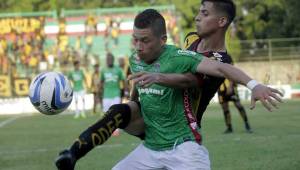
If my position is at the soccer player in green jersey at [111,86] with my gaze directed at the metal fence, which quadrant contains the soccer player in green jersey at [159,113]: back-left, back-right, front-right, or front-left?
back-right

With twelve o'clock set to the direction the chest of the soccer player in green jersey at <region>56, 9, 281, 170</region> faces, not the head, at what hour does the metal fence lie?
The metal fence is roughly at 5 o'clock from the soccer player in green jersey.

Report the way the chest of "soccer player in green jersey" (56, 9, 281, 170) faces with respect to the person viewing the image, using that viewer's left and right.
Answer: facing the viewer and to the left of the viewer

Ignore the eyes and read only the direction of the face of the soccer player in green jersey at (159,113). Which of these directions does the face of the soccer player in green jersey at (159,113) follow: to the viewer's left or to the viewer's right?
to the viewer's left

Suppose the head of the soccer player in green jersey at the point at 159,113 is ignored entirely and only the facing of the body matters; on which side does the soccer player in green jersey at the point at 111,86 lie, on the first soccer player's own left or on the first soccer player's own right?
on the first soccer player's own right

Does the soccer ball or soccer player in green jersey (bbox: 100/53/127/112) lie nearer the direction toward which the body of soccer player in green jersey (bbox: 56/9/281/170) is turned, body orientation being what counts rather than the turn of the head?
the soccer ball

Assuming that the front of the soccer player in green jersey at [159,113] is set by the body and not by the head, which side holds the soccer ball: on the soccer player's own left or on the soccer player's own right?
on the soccer player's own right

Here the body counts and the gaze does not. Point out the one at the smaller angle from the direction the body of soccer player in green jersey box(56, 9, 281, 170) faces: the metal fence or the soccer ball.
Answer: the soccer ball

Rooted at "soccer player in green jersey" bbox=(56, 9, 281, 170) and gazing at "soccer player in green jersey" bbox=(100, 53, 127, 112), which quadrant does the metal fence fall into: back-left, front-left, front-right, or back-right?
front-right
